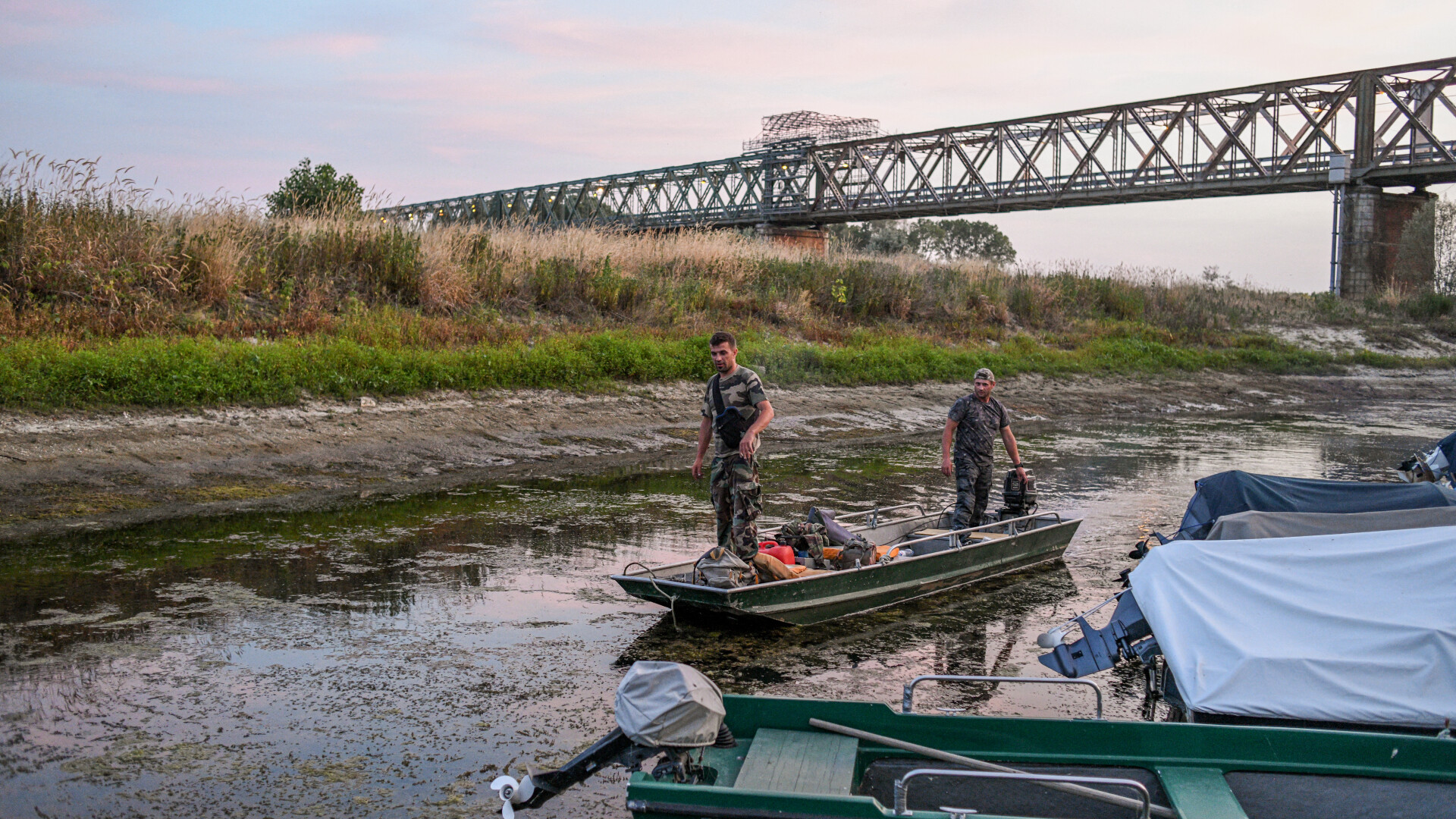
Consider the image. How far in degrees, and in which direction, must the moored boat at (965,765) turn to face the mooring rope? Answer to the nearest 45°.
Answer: approximately 135° to its left

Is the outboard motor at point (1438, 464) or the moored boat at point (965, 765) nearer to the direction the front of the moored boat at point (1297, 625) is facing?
the outboard motor

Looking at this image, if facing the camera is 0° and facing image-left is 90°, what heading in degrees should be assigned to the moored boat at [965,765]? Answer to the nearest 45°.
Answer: approximately 270°

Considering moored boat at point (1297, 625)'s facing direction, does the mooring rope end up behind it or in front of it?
behind

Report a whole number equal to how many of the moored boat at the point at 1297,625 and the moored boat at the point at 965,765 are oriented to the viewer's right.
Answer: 2

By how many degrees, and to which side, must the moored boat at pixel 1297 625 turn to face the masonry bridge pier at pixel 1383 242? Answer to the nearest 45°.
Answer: approximately 90° to its left

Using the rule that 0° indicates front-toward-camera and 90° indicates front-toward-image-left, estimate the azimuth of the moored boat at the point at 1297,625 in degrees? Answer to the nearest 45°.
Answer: approximately 270°

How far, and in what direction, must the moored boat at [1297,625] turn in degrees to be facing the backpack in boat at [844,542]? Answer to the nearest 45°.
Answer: approximately 135° to its left

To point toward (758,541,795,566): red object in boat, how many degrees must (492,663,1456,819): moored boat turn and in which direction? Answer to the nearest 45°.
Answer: approximately 90° to its left
